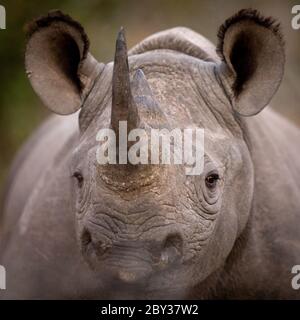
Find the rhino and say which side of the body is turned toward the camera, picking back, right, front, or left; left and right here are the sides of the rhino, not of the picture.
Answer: front
